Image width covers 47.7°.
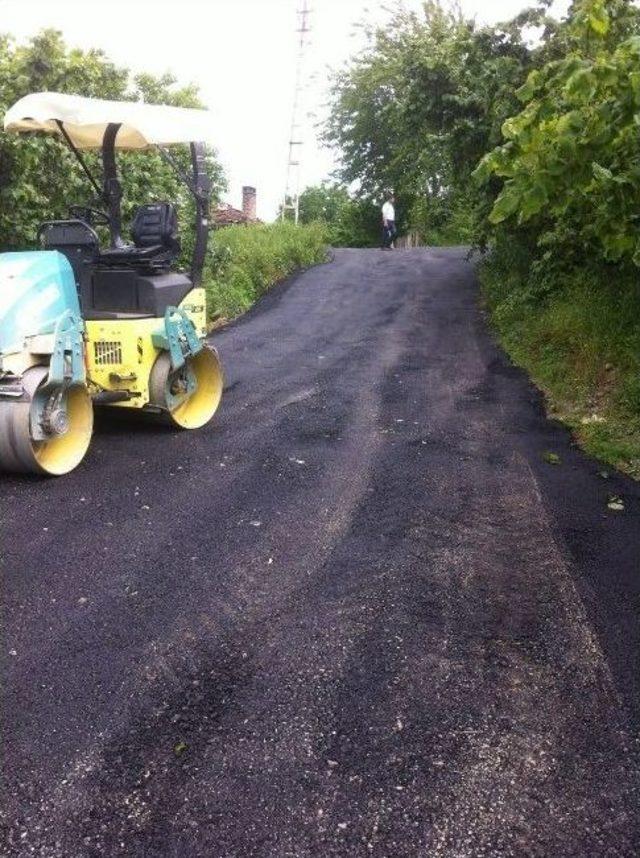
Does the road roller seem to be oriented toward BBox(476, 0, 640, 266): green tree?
no

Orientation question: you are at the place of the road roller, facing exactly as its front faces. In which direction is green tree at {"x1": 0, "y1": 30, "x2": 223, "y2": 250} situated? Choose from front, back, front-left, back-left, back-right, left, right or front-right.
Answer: back-right

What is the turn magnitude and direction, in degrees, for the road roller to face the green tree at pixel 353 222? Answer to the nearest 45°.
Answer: approximately 135° to its right
